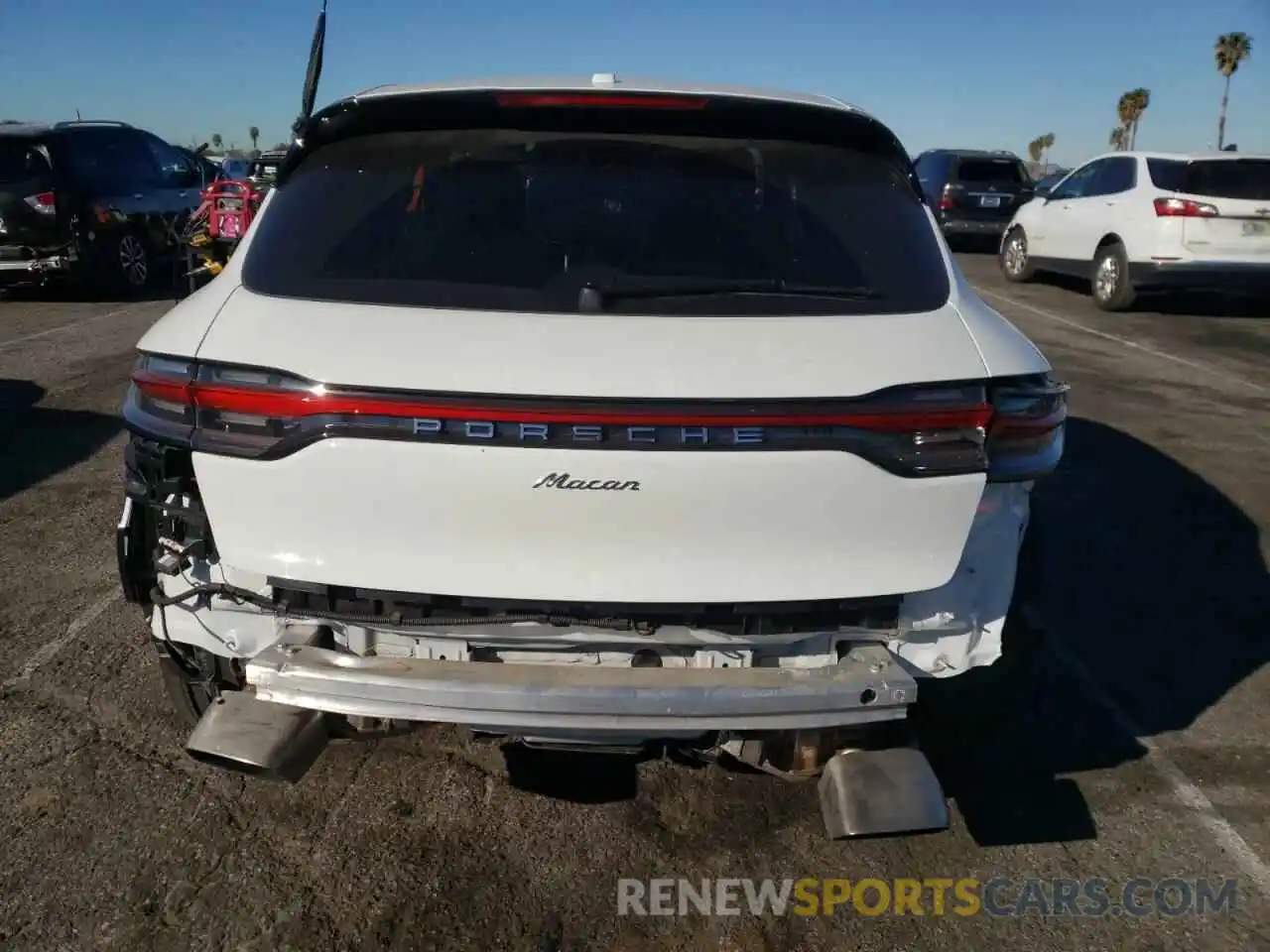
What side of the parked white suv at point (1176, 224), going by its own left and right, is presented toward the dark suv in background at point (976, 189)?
front

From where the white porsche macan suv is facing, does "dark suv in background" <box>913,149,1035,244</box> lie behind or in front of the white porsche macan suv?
in front

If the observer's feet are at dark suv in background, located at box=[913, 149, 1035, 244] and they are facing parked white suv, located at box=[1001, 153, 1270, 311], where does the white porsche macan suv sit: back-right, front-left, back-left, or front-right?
front-right

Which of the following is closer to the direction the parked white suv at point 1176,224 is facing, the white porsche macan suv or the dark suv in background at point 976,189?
the dark suv in background

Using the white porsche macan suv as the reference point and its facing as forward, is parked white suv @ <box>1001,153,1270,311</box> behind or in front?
in front

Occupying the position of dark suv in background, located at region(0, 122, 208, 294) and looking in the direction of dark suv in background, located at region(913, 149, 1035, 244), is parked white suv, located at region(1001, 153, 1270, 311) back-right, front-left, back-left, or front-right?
front-right

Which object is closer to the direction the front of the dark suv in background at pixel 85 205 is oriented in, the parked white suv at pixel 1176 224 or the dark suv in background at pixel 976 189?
the dark suv in background

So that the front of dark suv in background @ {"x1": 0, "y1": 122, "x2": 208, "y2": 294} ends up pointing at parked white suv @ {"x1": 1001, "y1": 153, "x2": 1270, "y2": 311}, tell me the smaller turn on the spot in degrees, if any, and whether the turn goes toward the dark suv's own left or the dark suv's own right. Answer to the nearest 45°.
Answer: approximately 90° to the dark suv's own right

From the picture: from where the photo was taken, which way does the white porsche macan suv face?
away from the camera

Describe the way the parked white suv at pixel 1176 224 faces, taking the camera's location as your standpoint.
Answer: facing away from the viewer and to the left of the viewer

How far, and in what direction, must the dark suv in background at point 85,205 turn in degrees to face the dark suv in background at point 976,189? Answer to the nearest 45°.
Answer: approximately 45° to its right

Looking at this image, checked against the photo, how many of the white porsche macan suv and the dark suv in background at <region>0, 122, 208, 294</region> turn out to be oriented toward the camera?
0

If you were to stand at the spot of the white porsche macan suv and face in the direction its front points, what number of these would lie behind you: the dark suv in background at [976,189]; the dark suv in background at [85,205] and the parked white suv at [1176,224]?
0

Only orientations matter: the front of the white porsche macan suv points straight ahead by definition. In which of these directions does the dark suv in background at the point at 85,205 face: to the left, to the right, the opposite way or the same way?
the same way

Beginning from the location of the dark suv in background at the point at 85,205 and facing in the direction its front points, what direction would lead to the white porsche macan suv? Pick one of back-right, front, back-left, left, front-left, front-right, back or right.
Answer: back-right

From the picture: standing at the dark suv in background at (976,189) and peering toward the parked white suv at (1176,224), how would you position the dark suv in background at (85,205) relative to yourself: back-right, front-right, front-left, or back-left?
front-right

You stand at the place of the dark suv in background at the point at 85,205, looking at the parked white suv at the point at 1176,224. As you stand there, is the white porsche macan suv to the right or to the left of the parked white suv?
right

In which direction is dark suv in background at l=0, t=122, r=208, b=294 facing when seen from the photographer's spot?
facing away from the viewer and to the right of the viewer

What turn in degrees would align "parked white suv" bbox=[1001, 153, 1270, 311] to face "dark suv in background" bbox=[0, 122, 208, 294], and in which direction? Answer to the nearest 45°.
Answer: approximately 90° to its left

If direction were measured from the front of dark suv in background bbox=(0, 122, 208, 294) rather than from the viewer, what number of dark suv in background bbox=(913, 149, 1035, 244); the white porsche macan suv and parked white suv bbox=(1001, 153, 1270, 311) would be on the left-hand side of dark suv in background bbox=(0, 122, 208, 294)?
0
